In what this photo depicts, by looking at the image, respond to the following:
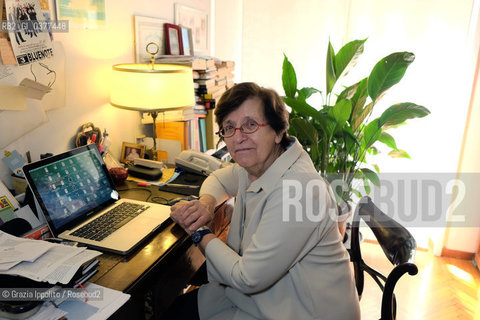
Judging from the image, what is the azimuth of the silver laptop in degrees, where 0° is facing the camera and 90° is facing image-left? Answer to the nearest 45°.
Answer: approximately 315°

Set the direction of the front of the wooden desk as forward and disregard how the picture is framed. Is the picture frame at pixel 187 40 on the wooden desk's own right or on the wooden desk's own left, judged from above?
on the wooden desk's own left

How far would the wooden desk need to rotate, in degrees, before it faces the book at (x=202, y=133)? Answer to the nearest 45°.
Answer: approximately 135° to its left

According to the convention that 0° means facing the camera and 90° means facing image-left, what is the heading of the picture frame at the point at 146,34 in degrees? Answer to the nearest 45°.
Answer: approximately 315°

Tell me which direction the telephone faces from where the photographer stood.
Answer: facing the viewer and to the right of the viewer

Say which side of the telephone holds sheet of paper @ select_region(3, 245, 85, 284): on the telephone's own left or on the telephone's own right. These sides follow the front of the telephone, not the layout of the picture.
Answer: on the telephone's own right

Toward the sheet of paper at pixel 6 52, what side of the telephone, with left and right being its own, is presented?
right

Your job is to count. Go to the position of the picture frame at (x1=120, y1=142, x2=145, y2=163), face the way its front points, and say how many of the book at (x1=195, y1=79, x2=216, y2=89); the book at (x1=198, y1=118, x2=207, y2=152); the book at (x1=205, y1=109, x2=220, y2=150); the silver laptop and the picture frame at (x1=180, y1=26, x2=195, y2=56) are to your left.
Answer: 4

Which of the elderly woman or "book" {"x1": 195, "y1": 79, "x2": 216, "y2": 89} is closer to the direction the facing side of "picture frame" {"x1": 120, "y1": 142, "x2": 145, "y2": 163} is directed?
the elderly woman
